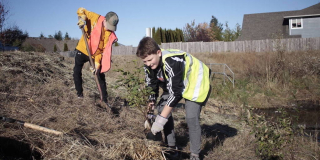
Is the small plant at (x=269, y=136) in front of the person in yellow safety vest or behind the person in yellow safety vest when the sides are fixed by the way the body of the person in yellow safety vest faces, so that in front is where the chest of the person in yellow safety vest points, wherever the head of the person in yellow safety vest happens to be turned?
behind

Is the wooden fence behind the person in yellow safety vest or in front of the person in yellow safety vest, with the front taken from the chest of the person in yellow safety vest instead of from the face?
behind

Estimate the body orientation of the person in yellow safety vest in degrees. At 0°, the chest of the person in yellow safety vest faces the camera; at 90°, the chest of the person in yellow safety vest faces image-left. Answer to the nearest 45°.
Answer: approximately 45°

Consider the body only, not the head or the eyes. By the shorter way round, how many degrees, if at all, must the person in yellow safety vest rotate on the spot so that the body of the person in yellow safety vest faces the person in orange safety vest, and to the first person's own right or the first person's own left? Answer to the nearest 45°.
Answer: approximately 90° to the first person's own right

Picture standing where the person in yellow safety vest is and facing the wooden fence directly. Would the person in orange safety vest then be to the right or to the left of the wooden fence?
left

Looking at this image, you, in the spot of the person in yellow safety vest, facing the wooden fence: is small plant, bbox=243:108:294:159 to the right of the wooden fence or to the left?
right
